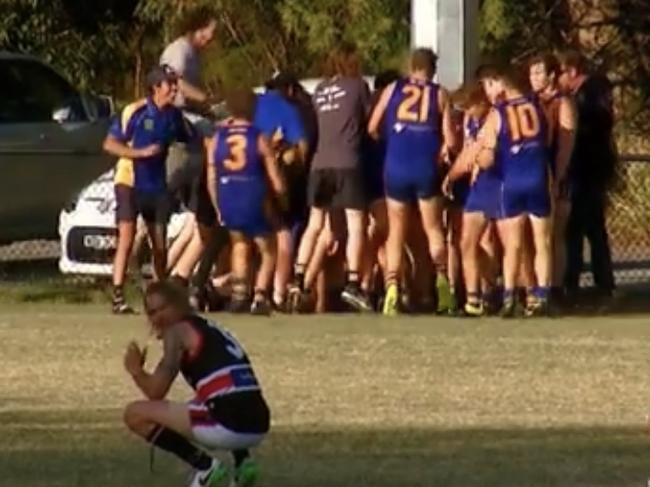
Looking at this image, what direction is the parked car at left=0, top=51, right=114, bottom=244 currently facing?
to the viewer's right

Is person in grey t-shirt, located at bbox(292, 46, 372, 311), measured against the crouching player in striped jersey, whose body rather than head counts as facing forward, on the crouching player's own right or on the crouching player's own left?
on the crouching player's own right

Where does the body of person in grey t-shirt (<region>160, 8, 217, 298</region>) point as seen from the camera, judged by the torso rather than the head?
to the viewer's right

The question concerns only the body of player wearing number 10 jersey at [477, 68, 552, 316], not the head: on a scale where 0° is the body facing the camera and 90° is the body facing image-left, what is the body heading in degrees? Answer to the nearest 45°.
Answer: approximately 135°

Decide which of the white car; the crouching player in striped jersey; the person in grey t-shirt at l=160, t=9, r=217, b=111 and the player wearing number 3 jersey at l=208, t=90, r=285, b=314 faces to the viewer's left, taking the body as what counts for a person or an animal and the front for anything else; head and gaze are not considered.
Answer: the crouching player in striped jersey
